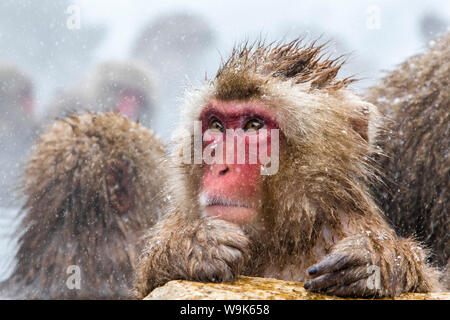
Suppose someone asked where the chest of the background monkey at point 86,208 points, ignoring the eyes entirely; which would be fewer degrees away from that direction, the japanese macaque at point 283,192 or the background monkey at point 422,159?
the background monkey

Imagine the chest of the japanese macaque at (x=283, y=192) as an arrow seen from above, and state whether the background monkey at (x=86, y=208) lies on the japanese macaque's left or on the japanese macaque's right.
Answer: on the japanese macaque's right

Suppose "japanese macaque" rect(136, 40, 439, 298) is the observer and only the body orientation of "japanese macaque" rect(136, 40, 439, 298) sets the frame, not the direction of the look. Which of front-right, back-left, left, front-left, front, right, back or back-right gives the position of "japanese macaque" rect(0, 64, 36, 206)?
right

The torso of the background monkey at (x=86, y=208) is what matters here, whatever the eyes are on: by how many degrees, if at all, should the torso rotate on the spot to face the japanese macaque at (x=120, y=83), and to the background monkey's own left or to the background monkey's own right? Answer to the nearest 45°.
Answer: approximately 45° to the background monkey's own left

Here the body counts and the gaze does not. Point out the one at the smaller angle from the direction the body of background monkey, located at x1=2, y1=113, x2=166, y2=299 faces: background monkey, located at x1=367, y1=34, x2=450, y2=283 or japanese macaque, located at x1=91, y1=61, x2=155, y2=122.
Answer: the japanese macaque

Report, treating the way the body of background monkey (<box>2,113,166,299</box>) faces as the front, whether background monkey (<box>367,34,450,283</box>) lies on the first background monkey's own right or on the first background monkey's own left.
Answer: on the first background monkey's own right

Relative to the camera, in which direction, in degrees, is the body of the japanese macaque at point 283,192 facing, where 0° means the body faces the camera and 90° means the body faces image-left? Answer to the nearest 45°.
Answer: approximately 45°

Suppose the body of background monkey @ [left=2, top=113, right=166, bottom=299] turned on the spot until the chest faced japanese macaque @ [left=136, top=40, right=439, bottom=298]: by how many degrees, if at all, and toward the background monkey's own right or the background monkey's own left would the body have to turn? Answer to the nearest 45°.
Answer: approximately 135° to the background monkey's own right

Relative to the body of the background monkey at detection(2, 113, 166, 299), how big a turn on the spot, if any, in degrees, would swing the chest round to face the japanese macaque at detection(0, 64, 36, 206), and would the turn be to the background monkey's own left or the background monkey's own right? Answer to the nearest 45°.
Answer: approximately 45° to the background monkey's own left

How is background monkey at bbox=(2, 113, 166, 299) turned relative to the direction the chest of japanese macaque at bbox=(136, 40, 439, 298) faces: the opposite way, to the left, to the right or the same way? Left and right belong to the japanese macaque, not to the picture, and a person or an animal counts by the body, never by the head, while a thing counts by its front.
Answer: the opposite way

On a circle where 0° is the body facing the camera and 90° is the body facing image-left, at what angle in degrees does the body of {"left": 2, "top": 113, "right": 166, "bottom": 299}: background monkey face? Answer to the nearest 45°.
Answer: approximately 225°
